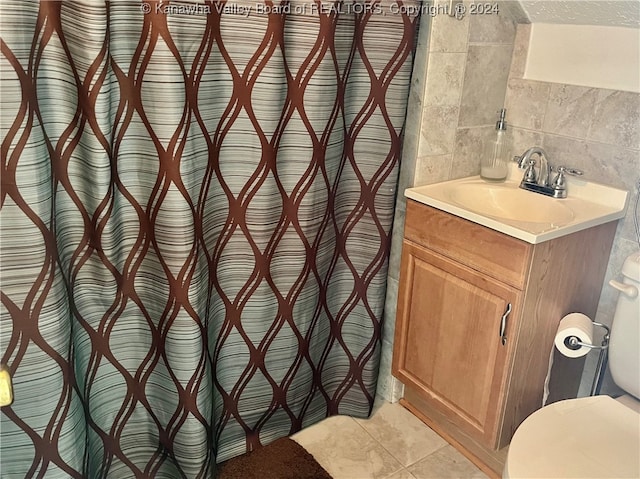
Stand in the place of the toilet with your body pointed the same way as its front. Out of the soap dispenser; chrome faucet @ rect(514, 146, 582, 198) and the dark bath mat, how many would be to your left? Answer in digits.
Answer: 0

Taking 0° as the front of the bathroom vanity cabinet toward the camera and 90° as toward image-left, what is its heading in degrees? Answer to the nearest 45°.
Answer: approximately 45°

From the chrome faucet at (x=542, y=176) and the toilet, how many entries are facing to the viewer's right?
0

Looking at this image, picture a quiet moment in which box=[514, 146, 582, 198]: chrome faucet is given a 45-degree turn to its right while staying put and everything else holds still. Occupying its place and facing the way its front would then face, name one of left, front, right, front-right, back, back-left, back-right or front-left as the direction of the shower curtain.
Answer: front-left

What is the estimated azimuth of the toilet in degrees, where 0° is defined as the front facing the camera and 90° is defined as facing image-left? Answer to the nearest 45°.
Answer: approximately 45°

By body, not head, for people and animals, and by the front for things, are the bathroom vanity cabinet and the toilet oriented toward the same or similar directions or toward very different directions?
same or similar directions

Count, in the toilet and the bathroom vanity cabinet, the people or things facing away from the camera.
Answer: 0

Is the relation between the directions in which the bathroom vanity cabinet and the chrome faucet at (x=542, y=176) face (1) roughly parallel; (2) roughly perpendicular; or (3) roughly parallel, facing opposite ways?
roughly parallel

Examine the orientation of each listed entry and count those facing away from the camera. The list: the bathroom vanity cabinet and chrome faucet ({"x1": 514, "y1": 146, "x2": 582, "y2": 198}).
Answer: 0
